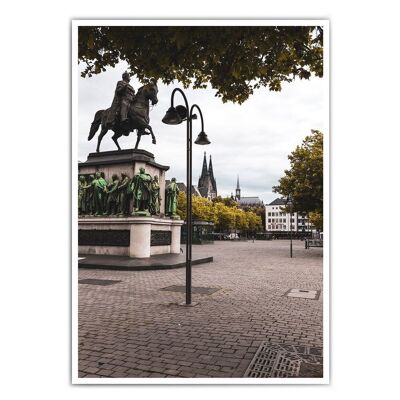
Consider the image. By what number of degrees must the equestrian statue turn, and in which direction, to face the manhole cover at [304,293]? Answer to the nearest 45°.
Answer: approximately 45° to its right

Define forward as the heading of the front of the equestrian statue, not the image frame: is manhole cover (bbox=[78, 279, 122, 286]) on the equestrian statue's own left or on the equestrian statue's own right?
on the equestrian statue's own right

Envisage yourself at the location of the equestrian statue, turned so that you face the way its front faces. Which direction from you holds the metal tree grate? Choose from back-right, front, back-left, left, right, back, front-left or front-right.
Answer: front-right

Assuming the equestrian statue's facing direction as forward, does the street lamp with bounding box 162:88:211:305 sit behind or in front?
in front

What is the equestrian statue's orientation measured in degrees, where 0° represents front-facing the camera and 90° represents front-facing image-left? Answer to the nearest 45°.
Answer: approximately 315°
